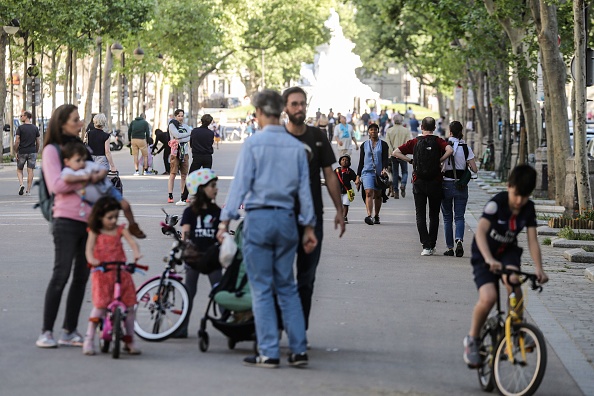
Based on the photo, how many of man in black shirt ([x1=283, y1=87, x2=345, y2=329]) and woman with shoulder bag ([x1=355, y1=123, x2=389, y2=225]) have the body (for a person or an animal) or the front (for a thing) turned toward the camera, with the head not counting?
2

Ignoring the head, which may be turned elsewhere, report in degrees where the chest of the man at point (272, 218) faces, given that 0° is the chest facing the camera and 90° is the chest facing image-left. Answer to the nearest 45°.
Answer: approximately 135°

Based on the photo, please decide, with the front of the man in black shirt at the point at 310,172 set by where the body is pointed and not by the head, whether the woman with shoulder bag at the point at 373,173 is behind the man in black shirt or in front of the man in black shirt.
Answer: behind

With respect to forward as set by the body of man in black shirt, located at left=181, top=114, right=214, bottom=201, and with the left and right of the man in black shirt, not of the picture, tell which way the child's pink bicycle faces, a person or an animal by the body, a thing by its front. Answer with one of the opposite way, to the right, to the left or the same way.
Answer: the opposite way

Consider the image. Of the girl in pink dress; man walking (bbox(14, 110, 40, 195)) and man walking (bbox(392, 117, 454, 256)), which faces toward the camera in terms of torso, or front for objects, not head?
the girl in pink dress

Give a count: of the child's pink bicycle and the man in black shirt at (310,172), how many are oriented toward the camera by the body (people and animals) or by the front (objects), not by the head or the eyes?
2

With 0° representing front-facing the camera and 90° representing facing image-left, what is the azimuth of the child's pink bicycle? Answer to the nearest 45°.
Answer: approximately 0°

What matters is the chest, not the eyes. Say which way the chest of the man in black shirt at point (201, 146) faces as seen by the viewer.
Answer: away from the camera

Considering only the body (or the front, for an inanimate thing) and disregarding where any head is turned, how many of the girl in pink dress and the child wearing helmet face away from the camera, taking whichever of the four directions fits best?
0

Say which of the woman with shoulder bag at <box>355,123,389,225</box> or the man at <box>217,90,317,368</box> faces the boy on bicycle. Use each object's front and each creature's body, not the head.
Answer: the woman with shoulder bag

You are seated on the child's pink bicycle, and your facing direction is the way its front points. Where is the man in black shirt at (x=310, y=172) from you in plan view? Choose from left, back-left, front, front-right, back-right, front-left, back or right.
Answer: left

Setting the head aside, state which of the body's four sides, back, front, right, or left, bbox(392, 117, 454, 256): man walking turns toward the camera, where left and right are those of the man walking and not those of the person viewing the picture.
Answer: back

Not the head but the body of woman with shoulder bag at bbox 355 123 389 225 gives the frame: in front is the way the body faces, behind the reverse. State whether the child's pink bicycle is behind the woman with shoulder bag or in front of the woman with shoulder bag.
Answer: in front

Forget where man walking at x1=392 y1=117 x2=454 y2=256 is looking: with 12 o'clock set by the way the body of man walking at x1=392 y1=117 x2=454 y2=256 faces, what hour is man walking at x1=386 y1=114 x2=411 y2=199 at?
man walking at x1=386 y1=114 x2=411 y2=199 is roughly at 12 o'clock from man walking at x1=392 y1=117 x2=454 y2=256.
